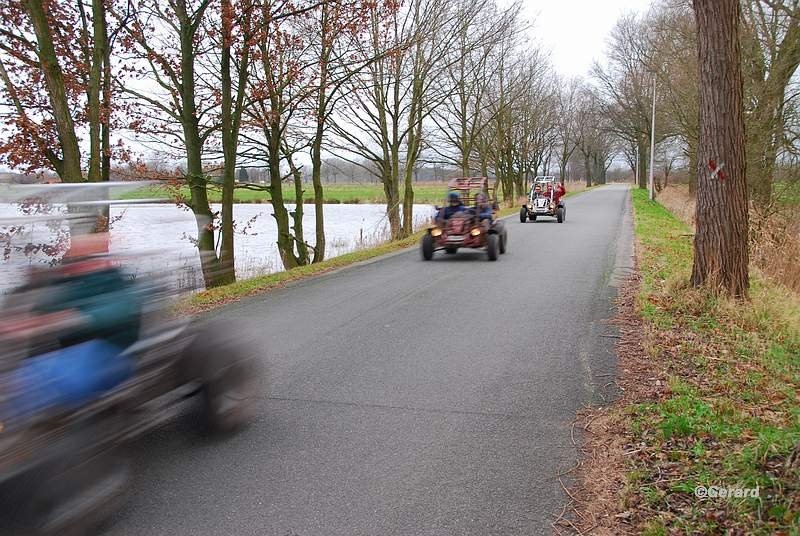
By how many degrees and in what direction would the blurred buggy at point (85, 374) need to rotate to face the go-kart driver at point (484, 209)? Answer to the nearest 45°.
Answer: approximately 180°

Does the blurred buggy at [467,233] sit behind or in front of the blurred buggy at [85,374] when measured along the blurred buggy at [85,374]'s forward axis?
behind

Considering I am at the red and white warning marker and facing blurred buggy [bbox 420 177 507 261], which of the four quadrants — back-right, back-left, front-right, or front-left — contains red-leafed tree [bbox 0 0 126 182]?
front-left

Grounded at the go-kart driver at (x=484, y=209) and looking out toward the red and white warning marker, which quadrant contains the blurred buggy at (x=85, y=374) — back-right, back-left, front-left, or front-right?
front-right

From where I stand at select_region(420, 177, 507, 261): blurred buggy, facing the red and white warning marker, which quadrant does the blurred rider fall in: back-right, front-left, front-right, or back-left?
front-right

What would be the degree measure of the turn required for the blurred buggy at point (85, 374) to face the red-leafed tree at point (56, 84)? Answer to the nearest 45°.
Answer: approximately 135° to its right

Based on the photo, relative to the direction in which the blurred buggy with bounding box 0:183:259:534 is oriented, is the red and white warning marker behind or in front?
behind

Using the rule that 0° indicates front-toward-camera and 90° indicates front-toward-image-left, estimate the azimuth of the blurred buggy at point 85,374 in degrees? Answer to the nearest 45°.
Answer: approximately 45°

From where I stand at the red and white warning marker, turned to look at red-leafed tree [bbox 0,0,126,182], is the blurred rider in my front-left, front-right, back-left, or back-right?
front-left
